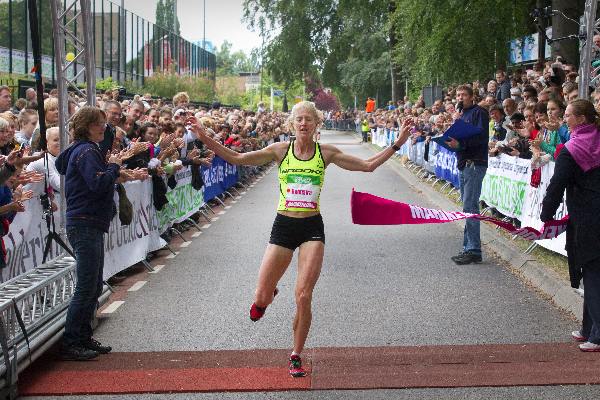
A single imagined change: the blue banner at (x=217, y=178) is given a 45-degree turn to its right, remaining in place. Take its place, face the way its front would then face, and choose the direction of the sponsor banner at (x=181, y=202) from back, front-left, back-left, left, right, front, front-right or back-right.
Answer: front

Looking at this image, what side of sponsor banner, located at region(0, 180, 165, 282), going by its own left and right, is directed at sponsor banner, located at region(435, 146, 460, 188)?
left

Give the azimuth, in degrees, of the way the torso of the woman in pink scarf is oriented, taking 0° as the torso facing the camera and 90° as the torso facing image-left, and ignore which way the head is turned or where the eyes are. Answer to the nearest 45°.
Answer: approximately 90°

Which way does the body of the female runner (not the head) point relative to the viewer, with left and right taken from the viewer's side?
facing the viewer

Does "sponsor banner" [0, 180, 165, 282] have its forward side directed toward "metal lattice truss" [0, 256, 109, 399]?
no

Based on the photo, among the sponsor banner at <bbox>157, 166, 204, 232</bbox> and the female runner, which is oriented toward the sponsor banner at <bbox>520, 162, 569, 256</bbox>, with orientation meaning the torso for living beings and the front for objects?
the sponsor banner at <bbox>157, 166, 204, 232</bbox>

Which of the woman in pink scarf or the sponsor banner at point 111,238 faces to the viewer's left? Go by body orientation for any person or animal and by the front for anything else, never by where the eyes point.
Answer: the woman in pink scarf

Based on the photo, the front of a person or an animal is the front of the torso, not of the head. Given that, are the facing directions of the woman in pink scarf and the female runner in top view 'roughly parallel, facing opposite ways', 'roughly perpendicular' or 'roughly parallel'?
roughly perpendicular

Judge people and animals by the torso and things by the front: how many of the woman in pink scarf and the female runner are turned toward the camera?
1

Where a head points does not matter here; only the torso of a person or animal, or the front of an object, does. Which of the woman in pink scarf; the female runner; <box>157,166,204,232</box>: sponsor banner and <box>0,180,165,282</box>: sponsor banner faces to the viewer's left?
the woman in pink scarf

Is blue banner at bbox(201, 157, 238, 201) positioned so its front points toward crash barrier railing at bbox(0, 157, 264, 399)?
no

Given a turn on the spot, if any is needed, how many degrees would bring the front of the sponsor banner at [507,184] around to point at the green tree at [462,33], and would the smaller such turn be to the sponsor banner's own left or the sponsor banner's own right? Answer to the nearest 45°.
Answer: approximately 135° to the sponsor banner's own right

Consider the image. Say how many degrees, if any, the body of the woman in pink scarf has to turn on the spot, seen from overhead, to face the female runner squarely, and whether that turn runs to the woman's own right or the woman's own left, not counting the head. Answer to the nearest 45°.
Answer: approximately 45° to the woman's own left

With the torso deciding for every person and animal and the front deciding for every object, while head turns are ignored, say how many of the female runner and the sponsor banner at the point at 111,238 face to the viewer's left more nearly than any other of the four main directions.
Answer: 0

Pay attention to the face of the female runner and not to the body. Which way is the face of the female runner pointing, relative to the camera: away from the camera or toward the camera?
toward the camera

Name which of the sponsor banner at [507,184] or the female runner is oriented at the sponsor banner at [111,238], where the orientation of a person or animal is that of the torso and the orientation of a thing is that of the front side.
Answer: the sponsor banner at [507,184]

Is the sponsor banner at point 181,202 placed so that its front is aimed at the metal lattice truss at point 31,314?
no
